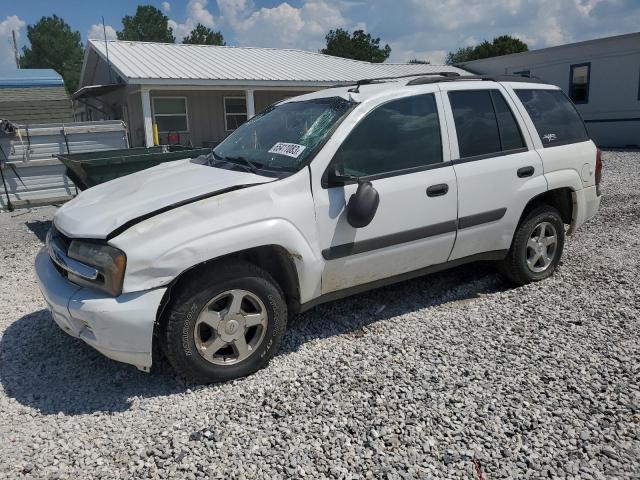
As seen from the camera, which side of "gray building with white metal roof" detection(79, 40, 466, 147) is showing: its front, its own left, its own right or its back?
front

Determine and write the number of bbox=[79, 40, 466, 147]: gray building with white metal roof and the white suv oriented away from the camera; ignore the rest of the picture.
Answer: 0

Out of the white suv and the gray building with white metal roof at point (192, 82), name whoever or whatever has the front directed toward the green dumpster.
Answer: the gray building with white metal roof

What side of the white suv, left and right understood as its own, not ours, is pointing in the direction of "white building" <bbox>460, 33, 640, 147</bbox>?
back

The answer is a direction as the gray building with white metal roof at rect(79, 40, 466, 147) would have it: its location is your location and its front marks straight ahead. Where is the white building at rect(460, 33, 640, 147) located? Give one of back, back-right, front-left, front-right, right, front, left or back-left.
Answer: left

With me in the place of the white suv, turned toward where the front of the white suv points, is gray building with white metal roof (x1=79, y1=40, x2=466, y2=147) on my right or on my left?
on my right

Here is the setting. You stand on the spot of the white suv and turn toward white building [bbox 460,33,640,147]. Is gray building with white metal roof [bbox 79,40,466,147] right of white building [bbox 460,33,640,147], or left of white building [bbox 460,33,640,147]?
left

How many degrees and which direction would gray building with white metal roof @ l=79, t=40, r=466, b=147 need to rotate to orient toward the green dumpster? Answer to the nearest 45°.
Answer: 0° — it already faces it

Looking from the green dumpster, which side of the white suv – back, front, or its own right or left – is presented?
right

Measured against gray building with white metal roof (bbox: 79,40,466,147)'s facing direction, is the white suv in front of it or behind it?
in front

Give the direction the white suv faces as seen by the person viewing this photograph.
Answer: facing the viewer and to the left of the viewer

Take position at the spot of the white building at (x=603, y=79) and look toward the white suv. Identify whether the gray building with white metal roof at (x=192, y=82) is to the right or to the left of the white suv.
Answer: right
